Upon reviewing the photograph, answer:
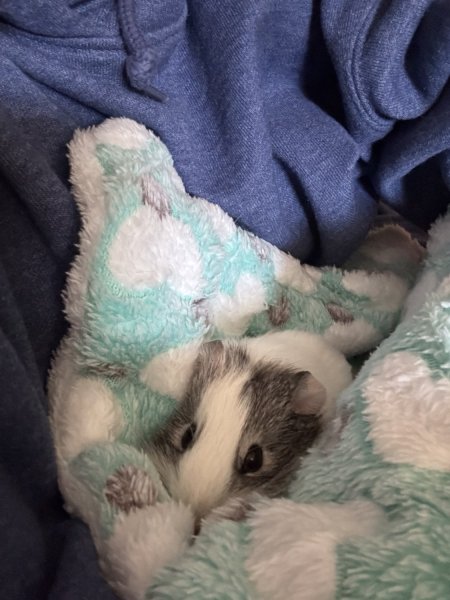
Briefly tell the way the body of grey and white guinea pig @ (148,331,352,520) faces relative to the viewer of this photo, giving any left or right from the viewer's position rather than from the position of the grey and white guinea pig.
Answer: facing the viewer and to the left of the viewer
